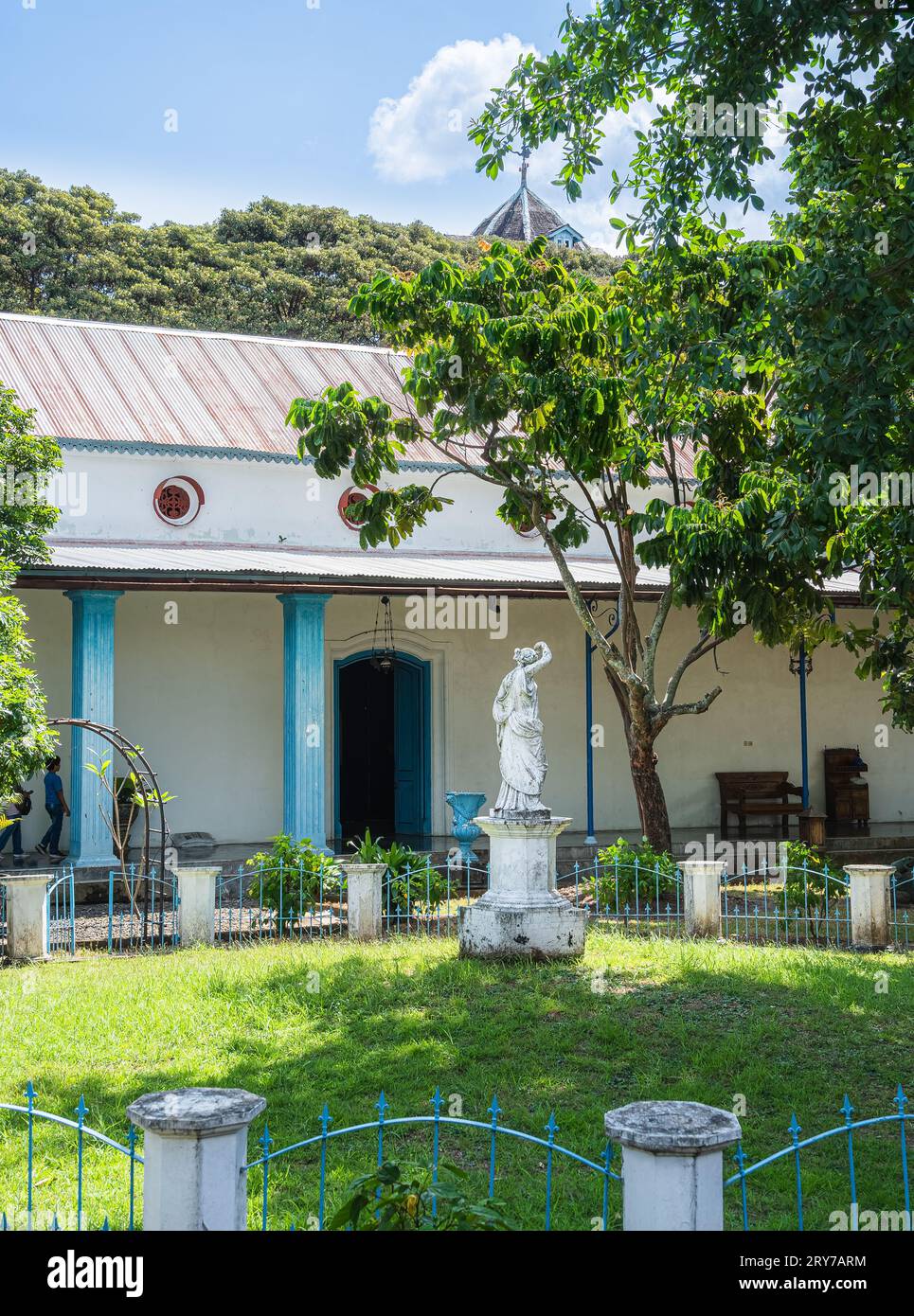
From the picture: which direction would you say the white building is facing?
toward the camera

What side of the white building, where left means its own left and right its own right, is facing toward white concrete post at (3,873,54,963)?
front

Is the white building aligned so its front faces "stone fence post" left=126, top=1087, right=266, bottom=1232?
yes

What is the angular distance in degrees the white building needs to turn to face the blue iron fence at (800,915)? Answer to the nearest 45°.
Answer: approximately 45° to its left

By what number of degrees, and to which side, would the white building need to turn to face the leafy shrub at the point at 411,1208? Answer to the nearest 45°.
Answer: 0° — it already faces it

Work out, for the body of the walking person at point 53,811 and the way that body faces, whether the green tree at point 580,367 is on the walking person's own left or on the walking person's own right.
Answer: on the walking person's own right
